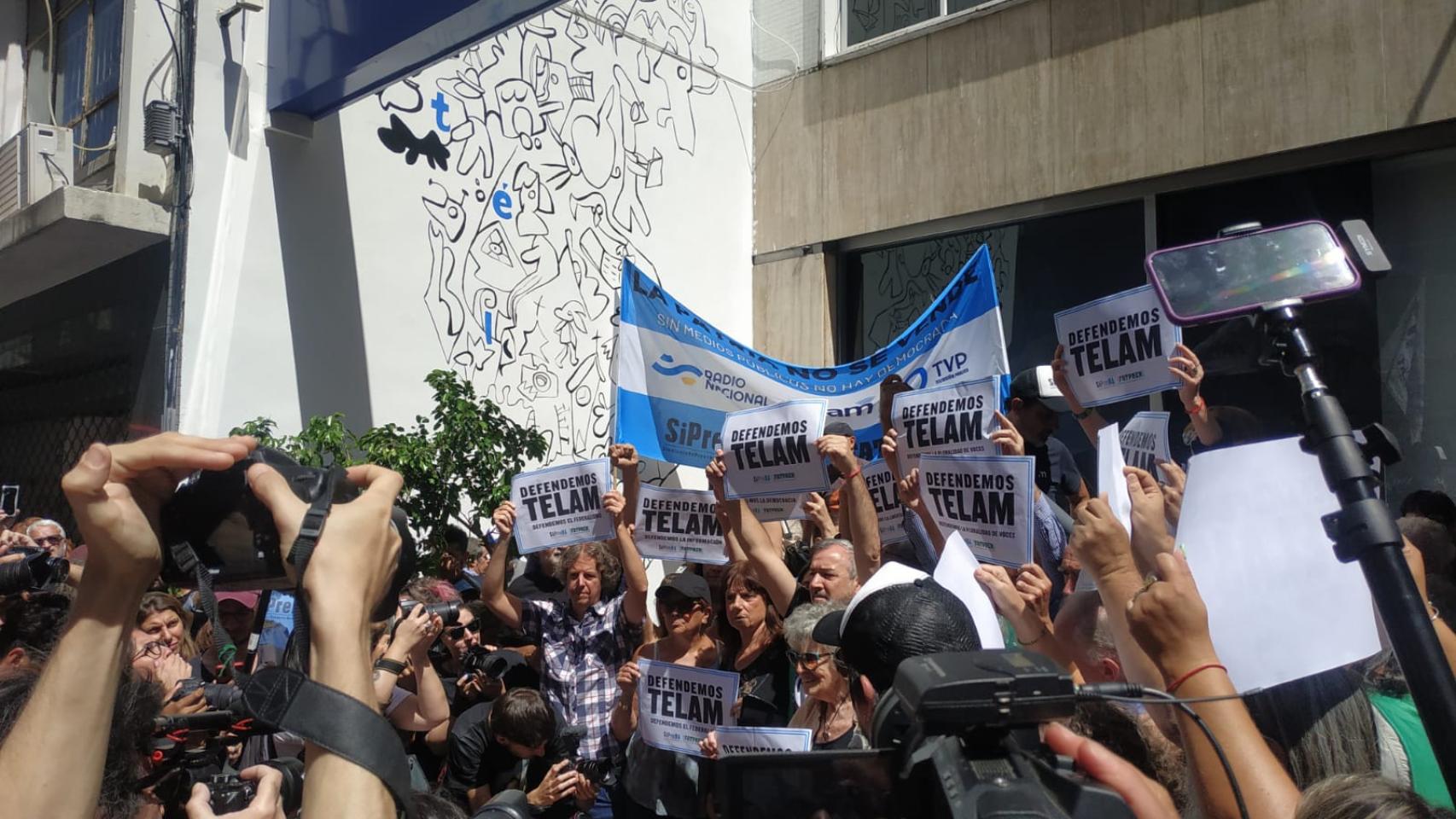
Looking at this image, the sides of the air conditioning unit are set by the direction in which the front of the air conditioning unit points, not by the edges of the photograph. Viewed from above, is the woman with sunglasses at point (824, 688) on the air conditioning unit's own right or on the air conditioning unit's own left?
on the air conditioning unit's own left

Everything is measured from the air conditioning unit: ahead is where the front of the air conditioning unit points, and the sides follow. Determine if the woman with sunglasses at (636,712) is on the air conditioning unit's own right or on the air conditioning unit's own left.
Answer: on the air conditioning unit's own left

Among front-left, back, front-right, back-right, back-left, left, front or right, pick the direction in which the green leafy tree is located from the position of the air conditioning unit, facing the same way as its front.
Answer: left
